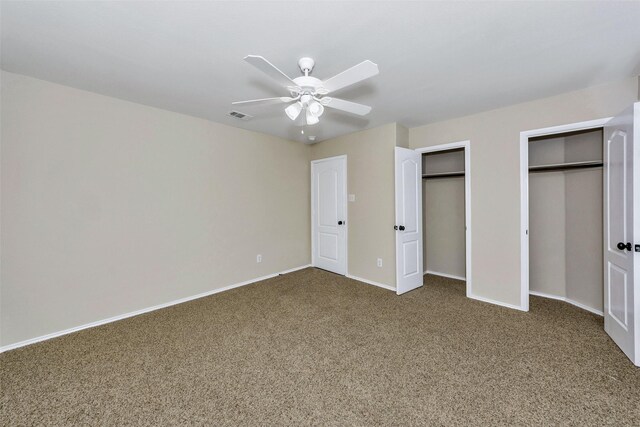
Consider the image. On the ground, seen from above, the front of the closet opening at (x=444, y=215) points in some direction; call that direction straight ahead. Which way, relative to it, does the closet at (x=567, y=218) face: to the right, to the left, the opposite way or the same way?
the same way

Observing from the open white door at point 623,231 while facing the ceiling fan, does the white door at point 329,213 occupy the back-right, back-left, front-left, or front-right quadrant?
front-right

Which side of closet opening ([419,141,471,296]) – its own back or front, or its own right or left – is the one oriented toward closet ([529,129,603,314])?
left

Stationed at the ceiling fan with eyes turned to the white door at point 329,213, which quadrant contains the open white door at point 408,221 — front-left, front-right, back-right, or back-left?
front-right

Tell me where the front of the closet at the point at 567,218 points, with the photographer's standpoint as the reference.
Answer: facing the viewer and to the left of the viewer

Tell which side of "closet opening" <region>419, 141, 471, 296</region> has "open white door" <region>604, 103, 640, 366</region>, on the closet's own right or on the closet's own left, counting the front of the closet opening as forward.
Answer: on the closet's own left

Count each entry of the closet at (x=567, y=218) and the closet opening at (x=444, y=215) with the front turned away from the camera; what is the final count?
0

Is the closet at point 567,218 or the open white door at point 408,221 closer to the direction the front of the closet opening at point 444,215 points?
the open white door

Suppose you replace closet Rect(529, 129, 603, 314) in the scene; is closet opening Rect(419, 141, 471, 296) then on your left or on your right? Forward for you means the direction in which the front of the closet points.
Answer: on your right

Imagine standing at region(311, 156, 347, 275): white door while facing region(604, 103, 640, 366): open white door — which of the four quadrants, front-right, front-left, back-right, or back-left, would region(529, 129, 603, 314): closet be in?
front-left

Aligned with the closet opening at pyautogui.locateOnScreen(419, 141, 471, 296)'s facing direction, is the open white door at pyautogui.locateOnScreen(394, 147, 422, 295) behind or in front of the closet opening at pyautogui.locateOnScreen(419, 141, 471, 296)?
in front

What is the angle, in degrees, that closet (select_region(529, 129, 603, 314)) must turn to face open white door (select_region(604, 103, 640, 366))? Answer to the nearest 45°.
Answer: approximately 45° to its left

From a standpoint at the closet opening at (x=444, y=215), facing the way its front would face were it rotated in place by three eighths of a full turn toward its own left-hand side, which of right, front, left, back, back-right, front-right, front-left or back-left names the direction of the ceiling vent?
back-right
